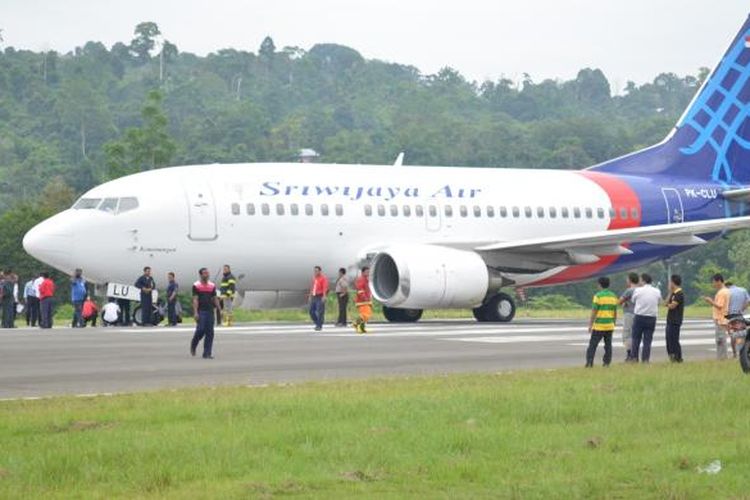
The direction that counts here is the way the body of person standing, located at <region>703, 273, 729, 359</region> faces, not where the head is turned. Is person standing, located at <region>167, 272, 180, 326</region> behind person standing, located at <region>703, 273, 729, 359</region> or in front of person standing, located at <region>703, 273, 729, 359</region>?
in front

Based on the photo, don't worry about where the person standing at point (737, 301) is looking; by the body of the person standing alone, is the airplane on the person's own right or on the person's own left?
on the person's own right

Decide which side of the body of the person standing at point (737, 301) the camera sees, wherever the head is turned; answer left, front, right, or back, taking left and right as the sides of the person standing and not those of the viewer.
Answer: left

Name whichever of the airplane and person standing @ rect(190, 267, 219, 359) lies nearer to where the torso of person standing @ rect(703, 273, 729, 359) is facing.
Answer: the person standing

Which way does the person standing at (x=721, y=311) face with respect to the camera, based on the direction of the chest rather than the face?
to the viewer's left
